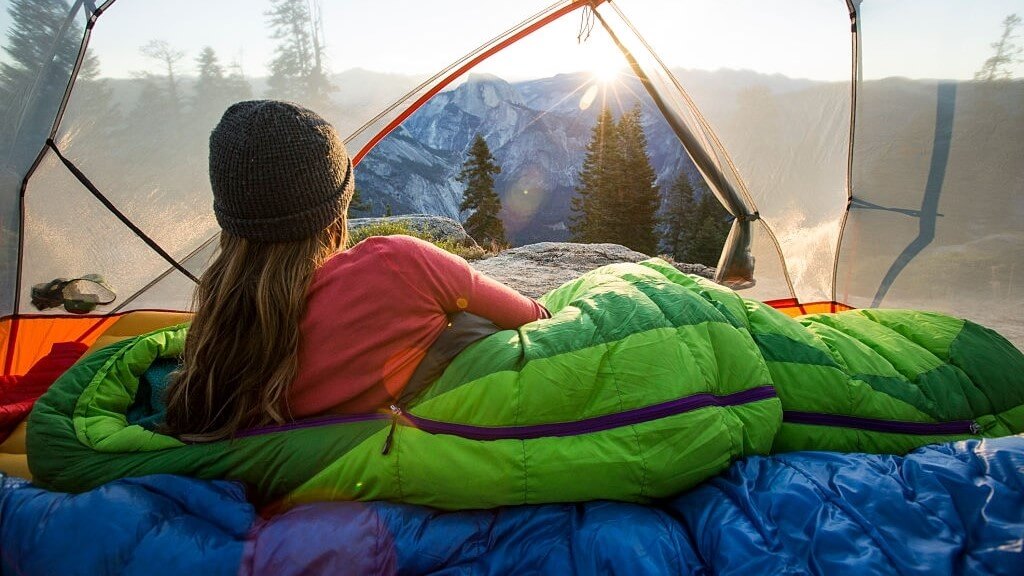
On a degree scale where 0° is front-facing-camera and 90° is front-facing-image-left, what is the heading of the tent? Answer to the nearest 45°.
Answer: approximately 180°

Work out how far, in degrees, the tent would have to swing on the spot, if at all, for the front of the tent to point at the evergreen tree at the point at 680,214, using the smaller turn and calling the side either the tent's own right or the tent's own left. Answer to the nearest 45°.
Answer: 0° — it already faces it

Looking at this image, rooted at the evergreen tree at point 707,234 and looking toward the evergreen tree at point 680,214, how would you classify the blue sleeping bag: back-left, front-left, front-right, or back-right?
back-left

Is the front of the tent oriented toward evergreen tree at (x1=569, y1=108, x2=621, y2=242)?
yes

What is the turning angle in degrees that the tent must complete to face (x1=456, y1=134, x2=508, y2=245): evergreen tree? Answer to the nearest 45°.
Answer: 0° — it already faces it

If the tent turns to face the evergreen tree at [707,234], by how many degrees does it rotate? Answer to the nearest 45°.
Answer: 0° — it already faces it
